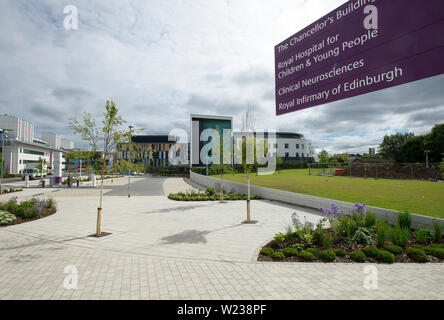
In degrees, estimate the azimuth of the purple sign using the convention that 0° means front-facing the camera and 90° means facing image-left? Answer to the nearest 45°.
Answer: approximately 45°

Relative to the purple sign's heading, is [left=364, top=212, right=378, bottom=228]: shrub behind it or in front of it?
behind

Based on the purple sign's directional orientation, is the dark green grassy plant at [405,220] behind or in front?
behind
